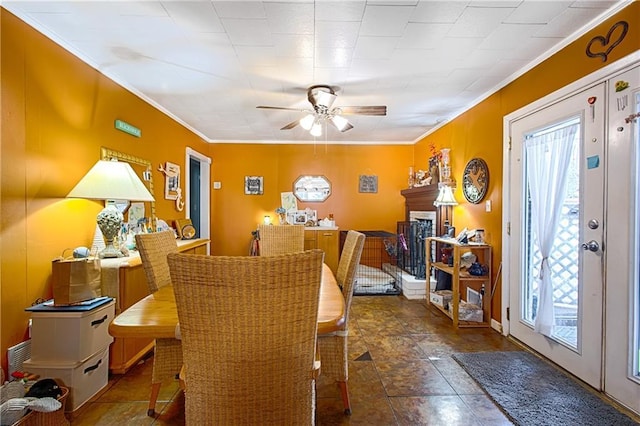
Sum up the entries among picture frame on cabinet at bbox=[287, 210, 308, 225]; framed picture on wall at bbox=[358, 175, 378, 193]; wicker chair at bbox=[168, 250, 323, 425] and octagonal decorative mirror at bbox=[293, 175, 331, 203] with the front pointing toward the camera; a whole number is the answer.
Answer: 3

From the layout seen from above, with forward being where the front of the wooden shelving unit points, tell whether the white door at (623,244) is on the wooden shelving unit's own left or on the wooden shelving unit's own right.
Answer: on the wooden shelving unit's own left

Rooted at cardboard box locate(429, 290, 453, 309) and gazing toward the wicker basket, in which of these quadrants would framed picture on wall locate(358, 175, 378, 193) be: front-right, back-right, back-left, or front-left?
back-right

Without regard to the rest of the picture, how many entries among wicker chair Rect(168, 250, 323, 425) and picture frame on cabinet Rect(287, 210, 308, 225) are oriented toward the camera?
1

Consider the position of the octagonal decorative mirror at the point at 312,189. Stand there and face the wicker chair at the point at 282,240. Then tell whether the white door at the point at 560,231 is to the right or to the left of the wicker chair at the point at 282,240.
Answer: left

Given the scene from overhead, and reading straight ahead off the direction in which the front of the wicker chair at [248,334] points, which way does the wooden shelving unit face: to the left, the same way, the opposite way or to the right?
to the left

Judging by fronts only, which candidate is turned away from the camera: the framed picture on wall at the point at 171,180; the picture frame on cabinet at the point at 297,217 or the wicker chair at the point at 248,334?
the wicker chair

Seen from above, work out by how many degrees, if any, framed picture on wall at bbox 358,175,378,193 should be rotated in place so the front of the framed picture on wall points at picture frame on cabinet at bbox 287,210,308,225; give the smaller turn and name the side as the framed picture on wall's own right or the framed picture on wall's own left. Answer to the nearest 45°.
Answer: approximately 90° to the framed picture on wall's own right

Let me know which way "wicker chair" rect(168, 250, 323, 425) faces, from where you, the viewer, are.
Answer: facing away from the viewer

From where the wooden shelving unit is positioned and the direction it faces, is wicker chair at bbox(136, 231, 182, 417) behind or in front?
in front
